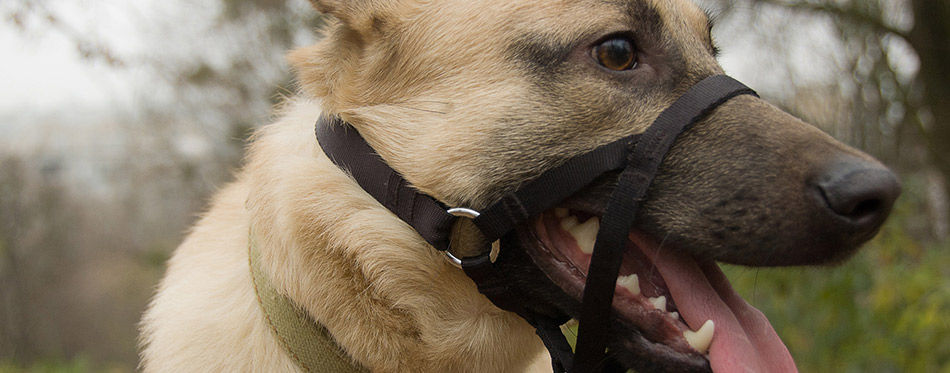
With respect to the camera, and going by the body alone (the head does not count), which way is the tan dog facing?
to the viewer's right

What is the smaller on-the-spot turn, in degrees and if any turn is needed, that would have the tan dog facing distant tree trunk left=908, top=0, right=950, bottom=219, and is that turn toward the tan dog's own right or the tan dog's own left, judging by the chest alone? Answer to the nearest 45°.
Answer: approximately 45° to the tan dog's own left
